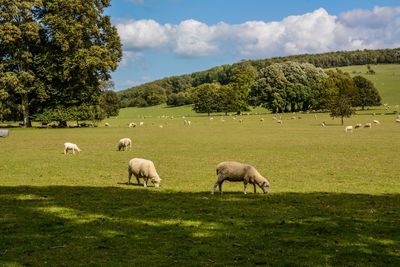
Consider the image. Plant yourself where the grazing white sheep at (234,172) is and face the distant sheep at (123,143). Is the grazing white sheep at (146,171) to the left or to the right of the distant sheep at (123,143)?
left

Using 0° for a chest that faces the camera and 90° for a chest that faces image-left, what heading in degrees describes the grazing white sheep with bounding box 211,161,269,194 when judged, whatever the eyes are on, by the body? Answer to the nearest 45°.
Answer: approximately 270°

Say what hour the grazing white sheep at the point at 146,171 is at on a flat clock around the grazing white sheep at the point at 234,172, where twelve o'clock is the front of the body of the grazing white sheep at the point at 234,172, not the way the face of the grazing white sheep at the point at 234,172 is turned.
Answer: the grazing white sheep at the point at 146,171 is roughly at 7 o'clock from the grazing white sheep at the point at 234,172.

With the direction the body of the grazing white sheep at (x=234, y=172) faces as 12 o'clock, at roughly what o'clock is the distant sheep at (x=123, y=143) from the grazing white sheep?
The distant sheep is roughly at 8 o'clock from the grazing white sheep.

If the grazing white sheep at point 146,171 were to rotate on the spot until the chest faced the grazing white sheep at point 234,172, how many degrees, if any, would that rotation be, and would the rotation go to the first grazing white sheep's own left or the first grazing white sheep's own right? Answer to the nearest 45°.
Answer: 0° — it already faces it

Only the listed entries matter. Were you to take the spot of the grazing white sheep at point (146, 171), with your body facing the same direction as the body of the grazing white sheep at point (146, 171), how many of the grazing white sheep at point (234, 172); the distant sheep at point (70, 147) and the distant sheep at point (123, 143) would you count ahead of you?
1

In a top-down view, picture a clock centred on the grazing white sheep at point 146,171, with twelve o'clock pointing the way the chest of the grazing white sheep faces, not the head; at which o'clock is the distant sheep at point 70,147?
The distant sheep is roughly at 7 o'clock from the grazing white sheep.
